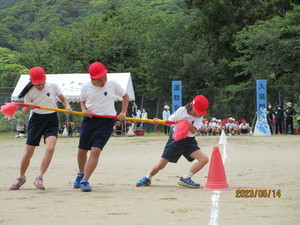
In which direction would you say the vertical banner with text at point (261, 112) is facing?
toward the camera

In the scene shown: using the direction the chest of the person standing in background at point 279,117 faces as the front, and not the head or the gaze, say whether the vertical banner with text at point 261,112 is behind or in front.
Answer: in front

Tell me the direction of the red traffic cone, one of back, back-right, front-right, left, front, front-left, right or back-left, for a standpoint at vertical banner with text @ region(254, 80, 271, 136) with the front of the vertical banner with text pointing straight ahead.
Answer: front

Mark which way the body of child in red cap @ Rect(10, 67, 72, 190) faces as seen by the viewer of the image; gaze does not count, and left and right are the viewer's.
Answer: facing the viewer

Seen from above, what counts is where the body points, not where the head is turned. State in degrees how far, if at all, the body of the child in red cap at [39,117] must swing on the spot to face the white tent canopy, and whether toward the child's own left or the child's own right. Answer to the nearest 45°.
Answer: approximately 180°

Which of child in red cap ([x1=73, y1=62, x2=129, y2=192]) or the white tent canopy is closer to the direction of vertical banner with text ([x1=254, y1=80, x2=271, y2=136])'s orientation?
the child in red cap

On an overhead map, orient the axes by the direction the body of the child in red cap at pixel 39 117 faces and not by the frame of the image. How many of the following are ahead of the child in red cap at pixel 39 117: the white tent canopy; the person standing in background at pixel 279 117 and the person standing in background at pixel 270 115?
0

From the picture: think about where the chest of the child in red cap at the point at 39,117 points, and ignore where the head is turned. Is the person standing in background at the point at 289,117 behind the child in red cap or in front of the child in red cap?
behind

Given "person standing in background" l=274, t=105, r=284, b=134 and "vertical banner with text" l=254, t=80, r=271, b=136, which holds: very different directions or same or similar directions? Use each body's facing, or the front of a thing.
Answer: same or similar directions

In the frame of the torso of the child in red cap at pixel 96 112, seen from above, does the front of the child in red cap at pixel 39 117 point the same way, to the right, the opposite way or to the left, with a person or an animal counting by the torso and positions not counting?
the same way

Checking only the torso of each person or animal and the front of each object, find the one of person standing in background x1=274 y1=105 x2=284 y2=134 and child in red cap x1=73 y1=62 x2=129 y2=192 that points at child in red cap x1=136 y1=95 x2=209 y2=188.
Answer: the person standing in background

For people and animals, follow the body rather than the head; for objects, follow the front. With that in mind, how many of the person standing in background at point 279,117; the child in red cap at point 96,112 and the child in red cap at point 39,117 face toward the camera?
3

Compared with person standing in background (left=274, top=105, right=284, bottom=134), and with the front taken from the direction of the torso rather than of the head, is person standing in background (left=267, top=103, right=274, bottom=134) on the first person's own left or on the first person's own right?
on the first person's own right

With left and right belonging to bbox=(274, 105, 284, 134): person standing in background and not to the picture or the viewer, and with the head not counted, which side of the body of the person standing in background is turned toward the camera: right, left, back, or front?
front

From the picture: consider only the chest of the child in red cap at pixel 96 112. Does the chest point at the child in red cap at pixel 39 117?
no

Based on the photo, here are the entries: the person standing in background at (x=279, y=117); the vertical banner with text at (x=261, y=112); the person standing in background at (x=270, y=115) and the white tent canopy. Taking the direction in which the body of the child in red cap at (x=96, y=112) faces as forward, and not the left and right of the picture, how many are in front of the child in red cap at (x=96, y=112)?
0

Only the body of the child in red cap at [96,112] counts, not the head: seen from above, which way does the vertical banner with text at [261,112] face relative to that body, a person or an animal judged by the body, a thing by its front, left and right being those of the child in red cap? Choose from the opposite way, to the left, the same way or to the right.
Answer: the same way

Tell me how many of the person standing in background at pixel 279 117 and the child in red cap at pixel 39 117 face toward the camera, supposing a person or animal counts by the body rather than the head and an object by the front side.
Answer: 2
